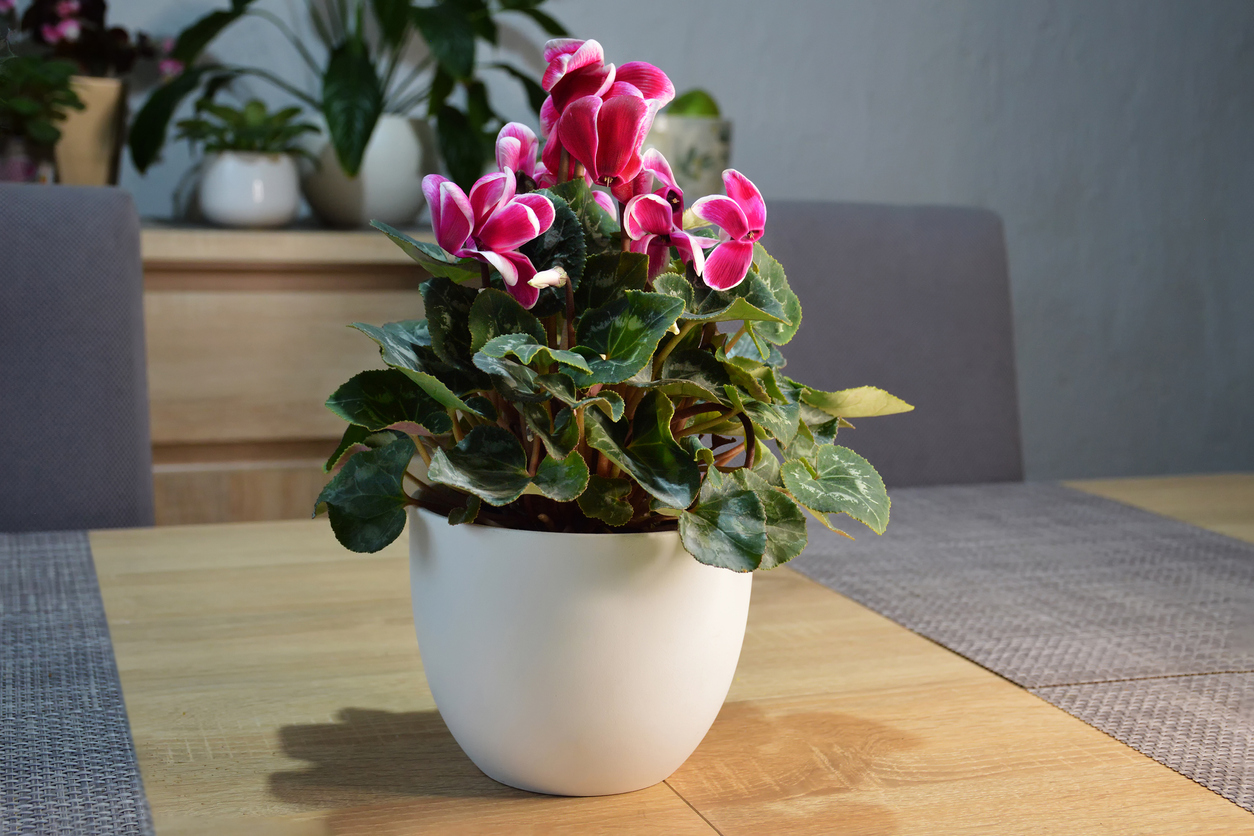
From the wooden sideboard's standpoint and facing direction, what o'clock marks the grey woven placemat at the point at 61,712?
The grey woven placemat is roughly at 12 o'clock from the wooden sideboard.

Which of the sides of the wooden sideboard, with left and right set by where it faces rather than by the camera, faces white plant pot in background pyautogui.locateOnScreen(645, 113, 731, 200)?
left

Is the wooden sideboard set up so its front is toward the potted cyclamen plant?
yes

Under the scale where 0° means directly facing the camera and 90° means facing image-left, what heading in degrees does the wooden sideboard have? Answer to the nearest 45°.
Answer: approximately 0°
